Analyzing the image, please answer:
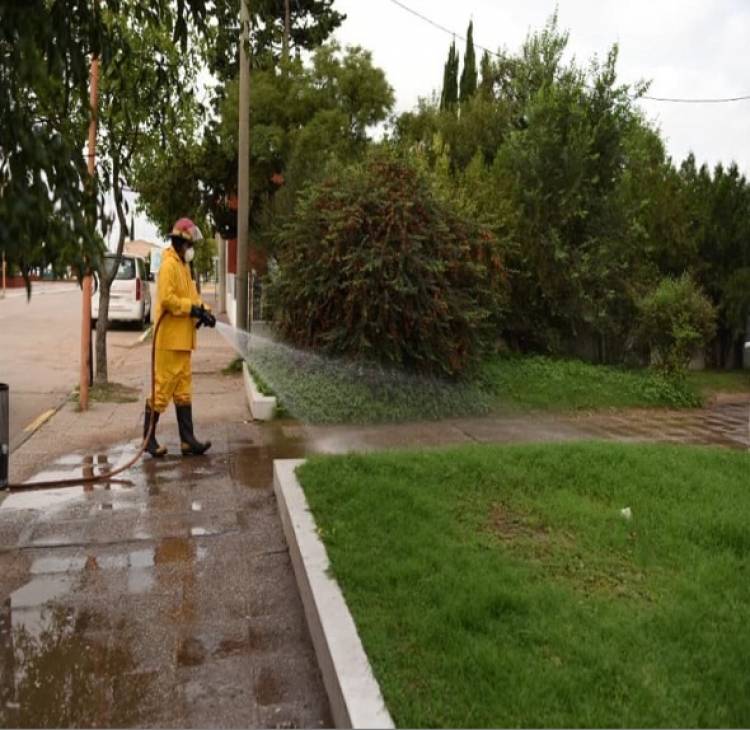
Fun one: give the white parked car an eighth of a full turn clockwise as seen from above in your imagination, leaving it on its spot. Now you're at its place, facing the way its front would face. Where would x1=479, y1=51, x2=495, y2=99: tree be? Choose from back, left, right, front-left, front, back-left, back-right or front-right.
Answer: front-right

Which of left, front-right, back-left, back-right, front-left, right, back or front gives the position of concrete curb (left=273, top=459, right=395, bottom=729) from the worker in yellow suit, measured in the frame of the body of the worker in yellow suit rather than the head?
right

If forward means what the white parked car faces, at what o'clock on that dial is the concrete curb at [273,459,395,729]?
The concrete curb is roughly at 6 o'clock from the white parked car.

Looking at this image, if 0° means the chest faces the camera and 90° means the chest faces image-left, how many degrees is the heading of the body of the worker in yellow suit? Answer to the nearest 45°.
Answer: approximately 270°

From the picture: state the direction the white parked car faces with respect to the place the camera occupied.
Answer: facing away from the viewer

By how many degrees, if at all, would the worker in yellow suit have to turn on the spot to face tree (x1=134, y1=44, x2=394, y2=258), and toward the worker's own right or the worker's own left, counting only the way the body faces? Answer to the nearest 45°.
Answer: approximately 90° to the worker's own left

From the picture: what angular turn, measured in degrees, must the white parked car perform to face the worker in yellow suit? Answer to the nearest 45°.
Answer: approximately 180°

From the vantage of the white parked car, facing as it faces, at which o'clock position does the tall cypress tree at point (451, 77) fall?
The tall cypress tree is roughly at 2 o'clock from the white parked car.

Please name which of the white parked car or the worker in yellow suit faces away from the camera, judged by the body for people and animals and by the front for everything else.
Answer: the white parked car

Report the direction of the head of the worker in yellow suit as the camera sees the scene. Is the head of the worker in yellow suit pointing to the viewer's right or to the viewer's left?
to the viewer's right

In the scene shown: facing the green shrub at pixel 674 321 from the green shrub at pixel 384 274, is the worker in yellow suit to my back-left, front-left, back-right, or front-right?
back-right

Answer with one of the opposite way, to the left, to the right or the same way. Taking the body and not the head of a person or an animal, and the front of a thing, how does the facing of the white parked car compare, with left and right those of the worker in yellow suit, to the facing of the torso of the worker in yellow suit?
to the left

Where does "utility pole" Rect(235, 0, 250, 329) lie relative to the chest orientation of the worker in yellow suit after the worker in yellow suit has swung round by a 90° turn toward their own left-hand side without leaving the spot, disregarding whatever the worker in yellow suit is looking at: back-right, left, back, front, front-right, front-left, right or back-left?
front

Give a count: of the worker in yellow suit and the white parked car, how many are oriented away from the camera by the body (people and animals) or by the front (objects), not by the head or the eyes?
1
